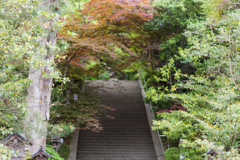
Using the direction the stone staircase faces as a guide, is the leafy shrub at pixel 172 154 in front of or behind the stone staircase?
in front

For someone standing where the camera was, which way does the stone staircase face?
facing the viewer

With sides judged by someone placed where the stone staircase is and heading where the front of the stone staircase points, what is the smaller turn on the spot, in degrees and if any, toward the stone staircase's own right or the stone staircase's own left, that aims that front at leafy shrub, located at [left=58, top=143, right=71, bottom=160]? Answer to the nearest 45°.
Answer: approximately 45° to the stone staircase's own right
